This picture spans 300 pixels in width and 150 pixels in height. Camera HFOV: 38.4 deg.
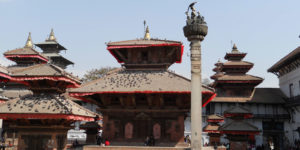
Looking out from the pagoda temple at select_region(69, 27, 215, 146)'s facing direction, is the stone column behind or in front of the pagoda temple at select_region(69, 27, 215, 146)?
in front

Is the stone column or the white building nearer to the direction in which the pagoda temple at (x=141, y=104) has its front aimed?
the stone column

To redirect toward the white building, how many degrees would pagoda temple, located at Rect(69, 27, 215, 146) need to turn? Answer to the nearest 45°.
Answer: approximately 135° to its left

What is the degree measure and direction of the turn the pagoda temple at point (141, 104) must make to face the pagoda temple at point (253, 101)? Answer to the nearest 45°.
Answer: approximately 135° to its left

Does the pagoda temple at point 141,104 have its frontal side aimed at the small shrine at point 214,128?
no

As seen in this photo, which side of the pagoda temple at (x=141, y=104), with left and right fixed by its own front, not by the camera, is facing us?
front

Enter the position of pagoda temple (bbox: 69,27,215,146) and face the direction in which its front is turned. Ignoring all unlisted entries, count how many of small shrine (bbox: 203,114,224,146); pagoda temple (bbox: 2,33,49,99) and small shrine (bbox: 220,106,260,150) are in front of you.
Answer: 0

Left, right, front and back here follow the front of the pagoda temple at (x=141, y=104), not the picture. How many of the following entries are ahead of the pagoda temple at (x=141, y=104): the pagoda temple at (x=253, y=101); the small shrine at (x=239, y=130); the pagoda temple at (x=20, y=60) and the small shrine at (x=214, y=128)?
0

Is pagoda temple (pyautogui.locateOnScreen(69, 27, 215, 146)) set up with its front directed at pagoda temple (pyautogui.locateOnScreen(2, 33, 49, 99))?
no

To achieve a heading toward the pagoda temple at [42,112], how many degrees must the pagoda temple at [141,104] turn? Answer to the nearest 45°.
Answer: approximately 45° to its right

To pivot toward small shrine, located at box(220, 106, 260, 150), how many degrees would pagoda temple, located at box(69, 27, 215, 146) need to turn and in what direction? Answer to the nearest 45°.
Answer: approximately 135° to its left
